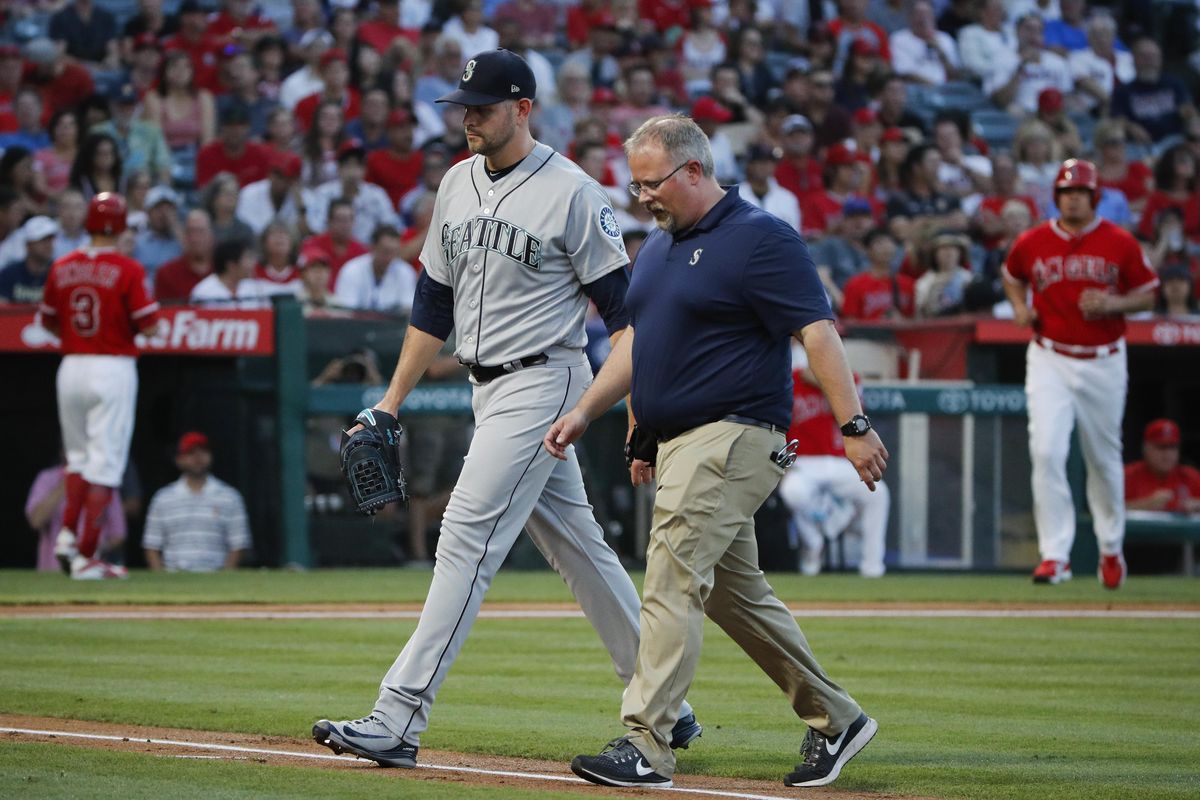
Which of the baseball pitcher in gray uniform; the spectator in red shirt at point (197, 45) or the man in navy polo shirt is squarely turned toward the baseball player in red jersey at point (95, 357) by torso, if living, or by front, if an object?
the spectator in red shirt

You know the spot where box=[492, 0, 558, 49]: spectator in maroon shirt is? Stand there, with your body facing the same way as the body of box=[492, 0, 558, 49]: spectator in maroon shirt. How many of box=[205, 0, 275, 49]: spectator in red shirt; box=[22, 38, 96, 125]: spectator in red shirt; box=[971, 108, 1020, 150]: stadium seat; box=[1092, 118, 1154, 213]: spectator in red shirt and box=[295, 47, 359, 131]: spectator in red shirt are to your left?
2

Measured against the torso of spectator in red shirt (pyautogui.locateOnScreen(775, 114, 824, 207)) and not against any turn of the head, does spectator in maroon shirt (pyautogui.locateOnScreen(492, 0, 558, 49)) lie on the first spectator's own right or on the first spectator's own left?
on the first spectator's own right

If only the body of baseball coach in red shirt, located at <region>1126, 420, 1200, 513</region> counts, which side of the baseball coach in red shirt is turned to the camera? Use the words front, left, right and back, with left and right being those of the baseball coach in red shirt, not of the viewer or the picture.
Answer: front

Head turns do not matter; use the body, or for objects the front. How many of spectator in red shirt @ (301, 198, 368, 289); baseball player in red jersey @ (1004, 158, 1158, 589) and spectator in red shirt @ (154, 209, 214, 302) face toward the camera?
3

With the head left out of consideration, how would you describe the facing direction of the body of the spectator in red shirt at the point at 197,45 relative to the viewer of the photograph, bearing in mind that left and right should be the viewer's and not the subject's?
facing the viewer

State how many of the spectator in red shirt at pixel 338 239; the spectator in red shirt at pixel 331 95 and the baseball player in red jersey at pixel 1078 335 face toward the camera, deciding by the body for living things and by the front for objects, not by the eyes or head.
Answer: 3

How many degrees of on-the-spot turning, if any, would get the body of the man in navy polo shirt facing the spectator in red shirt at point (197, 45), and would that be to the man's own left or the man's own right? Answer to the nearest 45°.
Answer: approximately 135° to the man's own right

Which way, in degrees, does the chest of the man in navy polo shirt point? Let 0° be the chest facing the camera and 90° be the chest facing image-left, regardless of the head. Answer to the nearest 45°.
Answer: approximately 45°

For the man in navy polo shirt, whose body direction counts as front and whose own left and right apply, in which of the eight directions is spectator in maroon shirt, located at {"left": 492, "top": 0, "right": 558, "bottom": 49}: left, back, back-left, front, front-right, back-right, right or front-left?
back-right

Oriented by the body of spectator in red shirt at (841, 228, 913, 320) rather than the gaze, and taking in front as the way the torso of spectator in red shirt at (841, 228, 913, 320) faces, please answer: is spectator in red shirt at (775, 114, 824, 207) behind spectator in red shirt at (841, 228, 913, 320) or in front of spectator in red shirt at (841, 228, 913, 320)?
behind

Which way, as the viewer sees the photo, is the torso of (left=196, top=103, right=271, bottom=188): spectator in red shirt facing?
toward the camera

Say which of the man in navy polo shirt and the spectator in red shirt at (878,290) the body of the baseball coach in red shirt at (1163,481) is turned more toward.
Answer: the man in navy polo shirt

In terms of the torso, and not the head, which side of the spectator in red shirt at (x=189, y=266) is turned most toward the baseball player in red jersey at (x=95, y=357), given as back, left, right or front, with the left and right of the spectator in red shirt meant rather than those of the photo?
front

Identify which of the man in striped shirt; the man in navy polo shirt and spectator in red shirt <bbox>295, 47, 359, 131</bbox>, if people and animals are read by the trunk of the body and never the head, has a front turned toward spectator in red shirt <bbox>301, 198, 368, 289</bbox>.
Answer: spectator in red shirt <bbox>295, 47, 359, 131</bbox>
